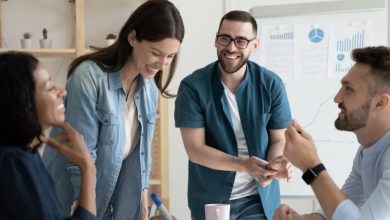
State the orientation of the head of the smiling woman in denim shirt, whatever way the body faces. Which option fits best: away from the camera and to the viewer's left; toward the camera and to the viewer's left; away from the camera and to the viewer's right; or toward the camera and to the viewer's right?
toward the camera and to the viewer's right

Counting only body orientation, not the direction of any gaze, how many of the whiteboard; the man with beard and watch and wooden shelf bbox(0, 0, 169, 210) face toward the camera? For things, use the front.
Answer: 2

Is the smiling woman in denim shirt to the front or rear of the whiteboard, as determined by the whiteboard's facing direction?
to the front

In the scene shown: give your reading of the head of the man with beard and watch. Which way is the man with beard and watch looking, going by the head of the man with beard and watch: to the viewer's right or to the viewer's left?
to the viewer's left

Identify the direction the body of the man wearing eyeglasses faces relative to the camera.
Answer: toward the camera

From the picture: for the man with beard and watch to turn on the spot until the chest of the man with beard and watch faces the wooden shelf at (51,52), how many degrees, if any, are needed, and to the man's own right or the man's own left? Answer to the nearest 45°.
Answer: approximately 45° to the man's own right

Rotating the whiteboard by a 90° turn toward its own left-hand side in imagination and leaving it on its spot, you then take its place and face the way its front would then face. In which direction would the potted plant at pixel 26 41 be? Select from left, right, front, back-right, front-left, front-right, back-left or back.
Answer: back

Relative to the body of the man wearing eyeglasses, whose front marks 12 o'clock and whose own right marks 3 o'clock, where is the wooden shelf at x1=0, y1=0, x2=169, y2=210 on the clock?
The wooden shelf is roughly at 5 o'clock from the man wearing eyeglasses.

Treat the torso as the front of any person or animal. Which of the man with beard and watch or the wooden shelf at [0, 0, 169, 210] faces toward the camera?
the wooden shelf

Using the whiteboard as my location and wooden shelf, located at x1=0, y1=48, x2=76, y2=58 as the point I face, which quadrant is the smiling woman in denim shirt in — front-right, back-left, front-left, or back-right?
front-left

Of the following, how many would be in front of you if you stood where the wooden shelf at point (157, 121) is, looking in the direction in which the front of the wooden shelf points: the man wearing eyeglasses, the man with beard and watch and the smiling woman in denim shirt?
3

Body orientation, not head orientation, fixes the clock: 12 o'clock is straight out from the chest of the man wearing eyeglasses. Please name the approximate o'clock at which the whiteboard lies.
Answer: The whiteboard is roughly at 7 o'clock from the man wearing eyeglasses.

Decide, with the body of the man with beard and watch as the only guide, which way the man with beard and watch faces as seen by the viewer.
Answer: to the viewer's left

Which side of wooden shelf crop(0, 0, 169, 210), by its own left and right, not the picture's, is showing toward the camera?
front

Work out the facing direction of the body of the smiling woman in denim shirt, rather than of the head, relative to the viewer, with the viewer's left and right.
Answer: facing the viewer and to the right of the viewer

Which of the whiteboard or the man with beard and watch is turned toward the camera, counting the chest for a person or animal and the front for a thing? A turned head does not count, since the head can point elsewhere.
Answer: the whiteboard
